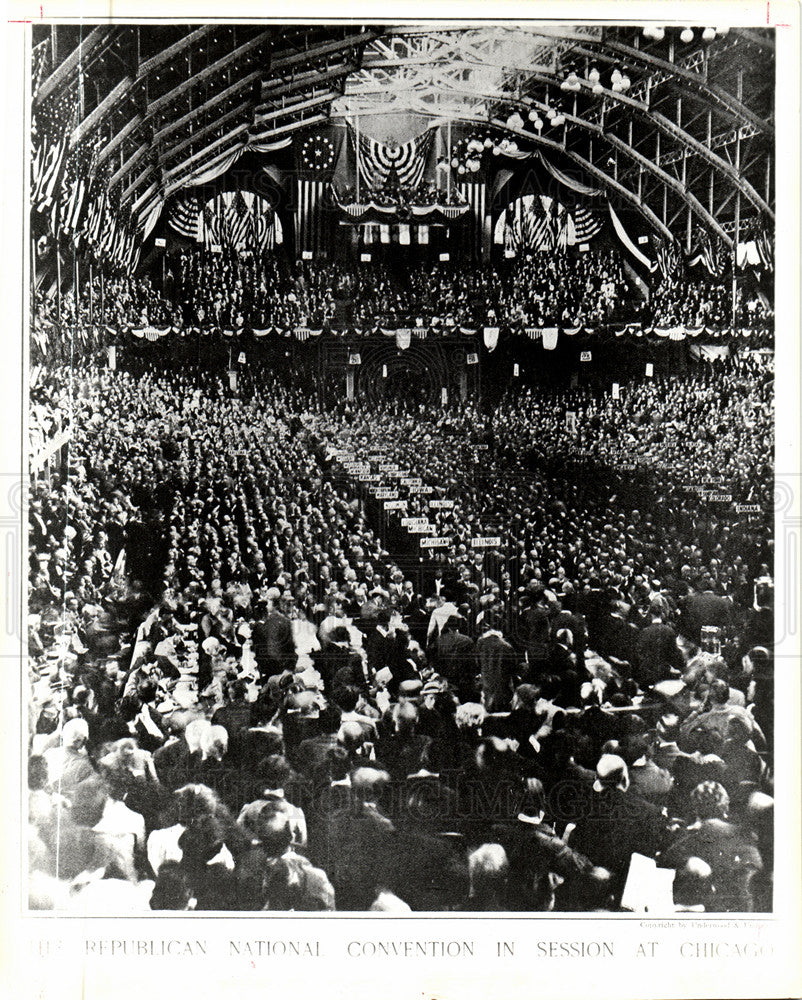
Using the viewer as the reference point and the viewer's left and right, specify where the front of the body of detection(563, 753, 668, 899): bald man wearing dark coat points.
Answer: facing away from the viewer

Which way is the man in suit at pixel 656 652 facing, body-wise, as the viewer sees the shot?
away from the camera
